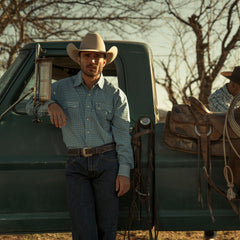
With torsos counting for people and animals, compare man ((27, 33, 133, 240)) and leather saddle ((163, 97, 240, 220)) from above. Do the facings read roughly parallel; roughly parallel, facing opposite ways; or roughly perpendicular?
roughly perpendicular

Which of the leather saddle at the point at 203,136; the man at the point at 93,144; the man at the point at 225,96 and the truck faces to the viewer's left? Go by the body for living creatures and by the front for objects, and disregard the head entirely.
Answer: the truck

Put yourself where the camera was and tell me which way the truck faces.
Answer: facing to the left of the viewer

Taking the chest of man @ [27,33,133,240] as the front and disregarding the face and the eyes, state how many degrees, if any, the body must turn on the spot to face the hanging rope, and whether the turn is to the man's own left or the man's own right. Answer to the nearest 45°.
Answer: approximately 90° to the man's own left

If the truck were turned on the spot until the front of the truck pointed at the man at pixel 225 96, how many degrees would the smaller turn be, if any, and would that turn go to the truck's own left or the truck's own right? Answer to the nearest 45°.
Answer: approximately 135° to the truck's own right

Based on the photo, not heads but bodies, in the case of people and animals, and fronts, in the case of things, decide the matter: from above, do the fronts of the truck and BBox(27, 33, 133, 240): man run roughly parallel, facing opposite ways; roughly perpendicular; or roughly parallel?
roughly perpendicular
